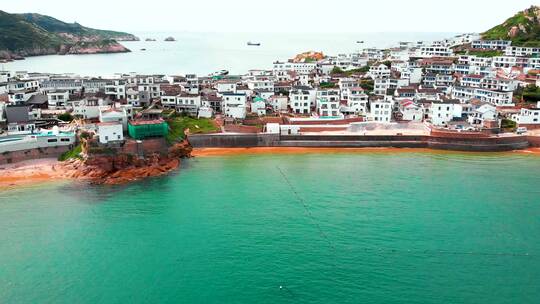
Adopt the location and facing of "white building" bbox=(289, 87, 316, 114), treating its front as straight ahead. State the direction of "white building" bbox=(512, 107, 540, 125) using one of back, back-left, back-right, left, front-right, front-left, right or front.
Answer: left

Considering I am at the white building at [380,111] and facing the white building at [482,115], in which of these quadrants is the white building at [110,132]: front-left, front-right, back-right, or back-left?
back-right

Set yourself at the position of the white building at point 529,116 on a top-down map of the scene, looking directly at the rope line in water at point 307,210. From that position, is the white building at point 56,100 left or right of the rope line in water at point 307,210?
right

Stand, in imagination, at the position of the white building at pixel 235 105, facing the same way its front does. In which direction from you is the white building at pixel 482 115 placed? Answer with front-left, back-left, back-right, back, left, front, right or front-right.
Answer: left

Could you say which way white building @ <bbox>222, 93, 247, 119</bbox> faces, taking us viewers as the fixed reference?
facing the viewer

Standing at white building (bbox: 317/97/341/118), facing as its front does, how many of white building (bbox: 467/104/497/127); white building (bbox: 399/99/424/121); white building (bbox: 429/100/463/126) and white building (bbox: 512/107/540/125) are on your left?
4

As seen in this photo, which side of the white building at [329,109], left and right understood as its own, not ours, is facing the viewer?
front

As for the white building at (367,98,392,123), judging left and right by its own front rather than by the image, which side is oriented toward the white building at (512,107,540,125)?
left

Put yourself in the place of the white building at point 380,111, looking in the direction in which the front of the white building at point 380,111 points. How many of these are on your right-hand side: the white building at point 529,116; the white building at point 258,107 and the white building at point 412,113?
1

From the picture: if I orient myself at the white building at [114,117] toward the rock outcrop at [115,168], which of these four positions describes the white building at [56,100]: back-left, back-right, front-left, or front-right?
back-right

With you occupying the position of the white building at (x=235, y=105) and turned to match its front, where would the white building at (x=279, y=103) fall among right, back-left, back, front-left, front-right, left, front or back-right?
back-left
